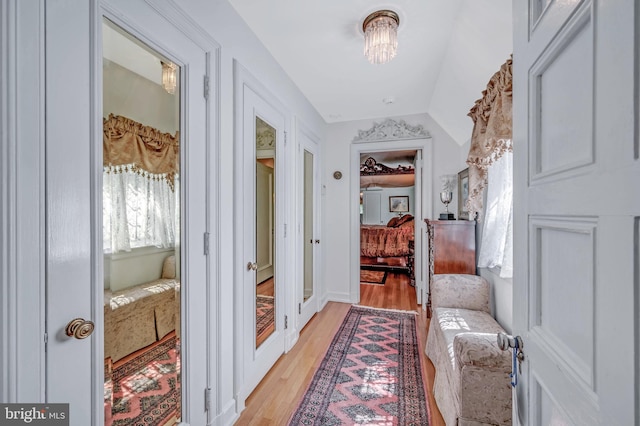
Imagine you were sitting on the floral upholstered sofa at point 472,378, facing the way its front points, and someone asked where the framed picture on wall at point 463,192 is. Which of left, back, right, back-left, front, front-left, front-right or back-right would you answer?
right

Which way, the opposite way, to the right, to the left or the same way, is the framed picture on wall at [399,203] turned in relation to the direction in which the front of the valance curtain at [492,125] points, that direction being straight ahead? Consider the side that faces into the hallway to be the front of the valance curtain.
to the left

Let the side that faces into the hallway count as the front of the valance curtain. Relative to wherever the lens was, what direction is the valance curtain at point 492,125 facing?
facing to the left of the viewer

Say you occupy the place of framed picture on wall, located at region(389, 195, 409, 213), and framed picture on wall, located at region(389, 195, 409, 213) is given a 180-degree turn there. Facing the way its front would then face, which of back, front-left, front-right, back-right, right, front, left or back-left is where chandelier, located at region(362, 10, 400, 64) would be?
back

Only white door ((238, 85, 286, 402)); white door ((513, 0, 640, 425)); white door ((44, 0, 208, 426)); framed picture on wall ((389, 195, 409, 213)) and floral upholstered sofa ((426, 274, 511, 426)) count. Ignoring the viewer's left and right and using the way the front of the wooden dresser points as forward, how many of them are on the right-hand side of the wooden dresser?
1

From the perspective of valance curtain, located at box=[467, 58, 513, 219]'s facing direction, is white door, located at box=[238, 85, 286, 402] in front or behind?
in front

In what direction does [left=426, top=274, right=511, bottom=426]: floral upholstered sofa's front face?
to the viewer's left

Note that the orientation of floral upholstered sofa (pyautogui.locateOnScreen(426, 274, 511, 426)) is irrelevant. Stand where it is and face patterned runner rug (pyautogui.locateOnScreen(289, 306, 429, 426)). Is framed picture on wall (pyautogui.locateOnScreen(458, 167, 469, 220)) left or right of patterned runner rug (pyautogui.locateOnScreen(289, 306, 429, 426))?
right

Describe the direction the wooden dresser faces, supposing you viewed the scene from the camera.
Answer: facing to the left of the viewer

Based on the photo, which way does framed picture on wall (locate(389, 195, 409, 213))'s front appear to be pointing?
toward the camera

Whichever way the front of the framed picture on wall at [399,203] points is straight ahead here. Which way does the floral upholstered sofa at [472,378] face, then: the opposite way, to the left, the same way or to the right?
to the right
